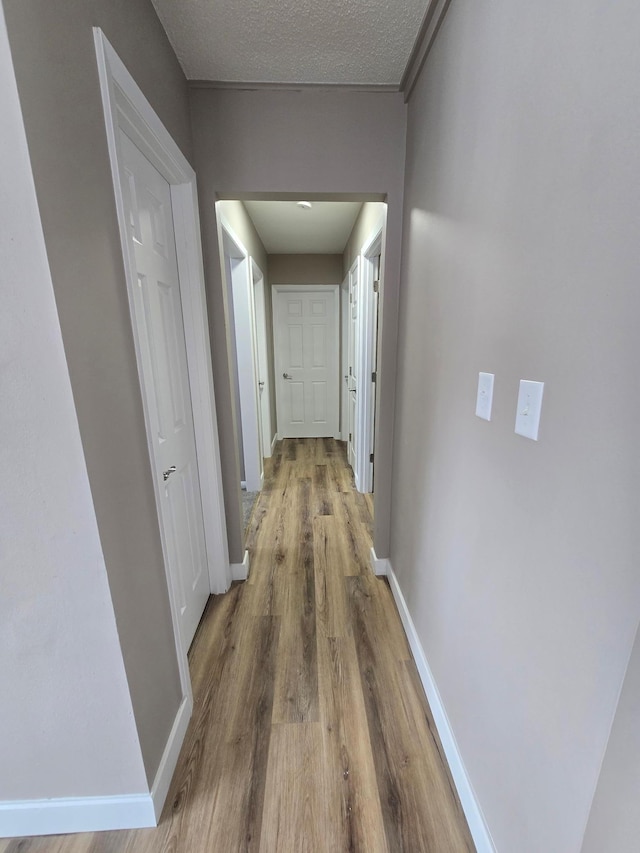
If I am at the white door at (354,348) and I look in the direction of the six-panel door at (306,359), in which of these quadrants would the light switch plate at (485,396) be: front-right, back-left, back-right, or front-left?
back-left

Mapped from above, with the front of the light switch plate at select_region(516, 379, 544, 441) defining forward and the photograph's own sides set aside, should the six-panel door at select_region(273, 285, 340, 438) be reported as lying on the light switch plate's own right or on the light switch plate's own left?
on the light switch plate's own right

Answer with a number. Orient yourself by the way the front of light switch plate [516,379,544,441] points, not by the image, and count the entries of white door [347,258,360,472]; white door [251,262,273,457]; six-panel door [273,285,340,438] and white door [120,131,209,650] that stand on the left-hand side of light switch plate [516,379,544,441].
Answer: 0

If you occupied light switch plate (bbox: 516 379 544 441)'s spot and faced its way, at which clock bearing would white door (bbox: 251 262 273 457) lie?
The white door is roughly at 3 o'clock from the light switch plate.

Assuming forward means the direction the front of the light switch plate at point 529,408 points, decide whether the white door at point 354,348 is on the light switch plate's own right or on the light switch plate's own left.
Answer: on the light switch plate's own right

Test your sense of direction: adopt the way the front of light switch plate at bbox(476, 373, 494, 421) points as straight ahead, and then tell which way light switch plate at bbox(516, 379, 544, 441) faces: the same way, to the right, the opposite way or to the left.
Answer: the same way

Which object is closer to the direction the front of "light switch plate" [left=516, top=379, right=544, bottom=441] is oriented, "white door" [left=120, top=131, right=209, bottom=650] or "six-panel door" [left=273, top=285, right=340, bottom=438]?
the white door

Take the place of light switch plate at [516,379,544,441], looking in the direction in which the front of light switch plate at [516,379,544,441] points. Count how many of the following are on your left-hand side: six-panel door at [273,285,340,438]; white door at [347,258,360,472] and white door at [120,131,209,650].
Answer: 0

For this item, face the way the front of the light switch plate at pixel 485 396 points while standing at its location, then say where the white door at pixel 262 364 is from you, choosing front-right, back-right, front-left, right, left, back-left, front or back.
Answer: right

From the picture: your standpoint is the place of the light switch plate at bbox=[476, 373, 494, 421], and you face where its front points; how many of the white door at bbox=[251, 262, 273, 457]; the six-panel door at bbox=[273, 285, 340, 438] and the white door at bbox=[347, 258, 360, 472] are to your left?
0

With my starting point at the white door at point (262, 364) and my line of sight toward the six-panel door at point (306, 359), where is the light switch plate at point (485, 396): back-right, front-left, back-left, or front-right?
back-right

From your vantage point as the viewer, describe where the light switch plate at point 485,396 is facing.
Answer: facing the viewer and to the left of the viewer

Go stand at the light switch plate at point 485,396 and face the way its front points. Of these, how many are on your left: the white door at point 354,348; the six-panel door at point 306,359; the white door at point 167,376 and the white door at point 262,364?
0

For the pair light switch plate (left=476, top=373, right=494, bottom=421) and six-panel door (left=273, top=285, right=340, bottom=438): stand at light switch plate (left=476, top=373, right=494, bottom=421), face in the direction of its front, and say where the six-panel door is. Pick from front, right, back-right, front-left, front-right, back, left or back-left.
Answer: right

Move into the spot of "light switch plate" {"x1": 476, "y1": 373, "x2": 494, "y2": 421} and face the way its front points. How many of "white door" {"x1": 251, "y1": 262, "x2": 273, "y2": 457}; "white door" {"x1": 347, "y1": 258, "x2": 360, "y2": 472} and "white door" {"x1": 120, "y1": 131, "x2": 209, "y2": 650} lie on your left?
0

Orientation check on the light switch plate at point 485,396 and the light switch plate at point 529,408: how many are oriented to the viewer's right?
0
